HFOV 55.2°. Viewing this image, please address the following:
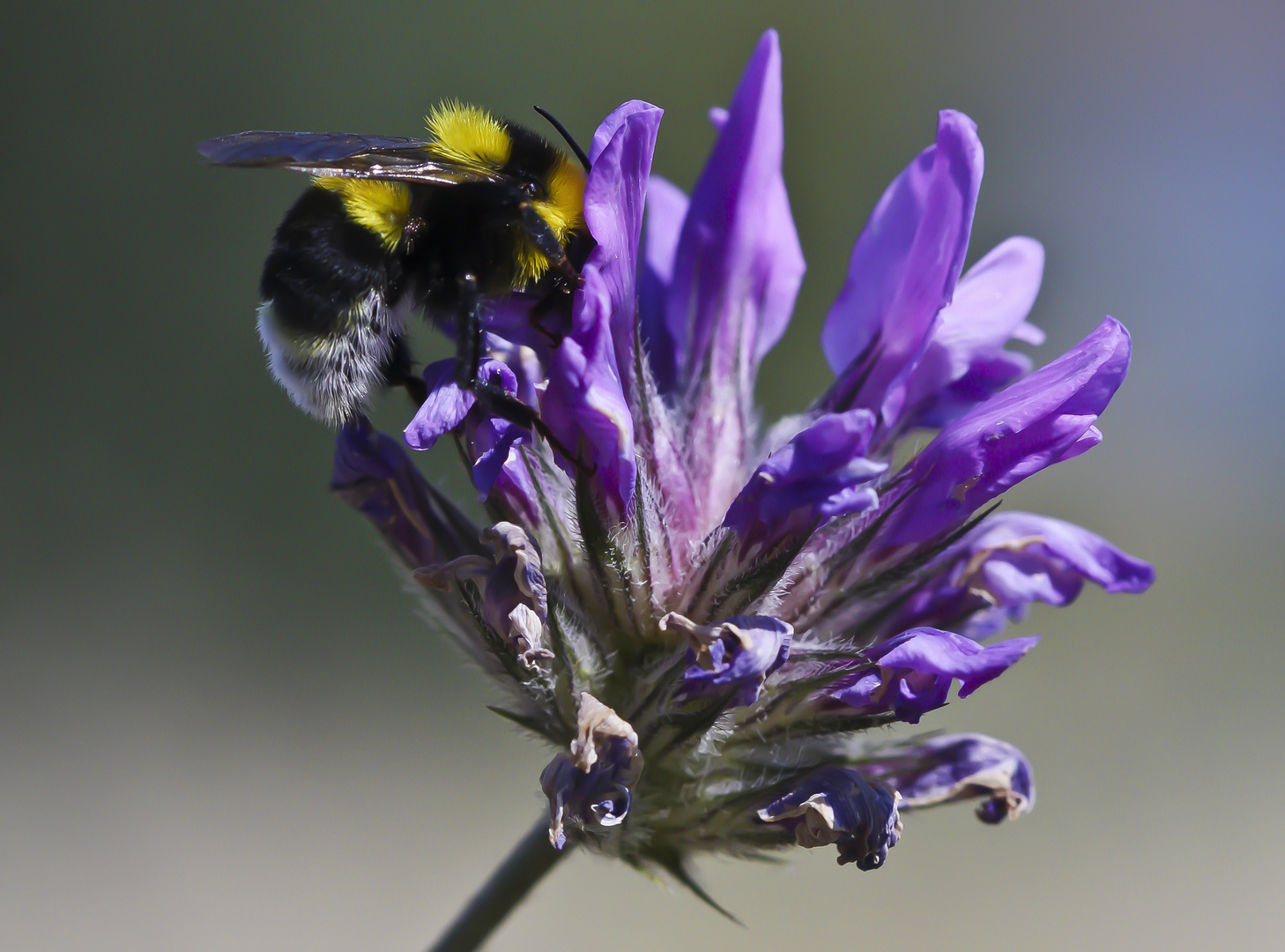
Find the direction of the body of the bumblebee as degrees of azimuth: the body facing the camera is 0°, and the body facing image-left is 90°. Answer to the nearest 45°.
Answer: approximately 270°
